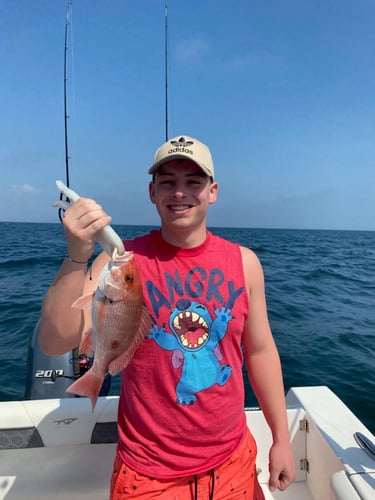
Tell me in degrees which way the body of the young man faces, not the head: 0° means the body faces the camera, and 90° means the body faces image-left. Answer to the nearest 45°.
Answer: approximately 0°

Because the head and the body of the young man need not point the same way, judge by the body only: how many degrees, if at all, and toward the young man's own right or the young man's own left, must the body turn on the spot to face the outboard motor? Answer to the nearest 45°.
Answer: approximately 135° to the young man's own right

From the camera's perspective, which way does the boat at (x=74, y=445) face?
toward the camera
